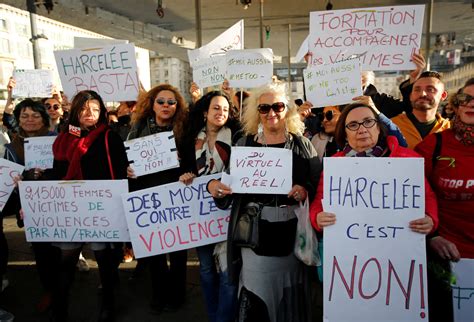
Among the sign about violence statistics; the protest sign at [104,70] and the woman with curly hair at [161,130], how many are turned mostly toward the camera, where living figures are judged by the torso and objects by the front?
3

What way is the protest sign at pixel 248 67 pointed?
toward the camera

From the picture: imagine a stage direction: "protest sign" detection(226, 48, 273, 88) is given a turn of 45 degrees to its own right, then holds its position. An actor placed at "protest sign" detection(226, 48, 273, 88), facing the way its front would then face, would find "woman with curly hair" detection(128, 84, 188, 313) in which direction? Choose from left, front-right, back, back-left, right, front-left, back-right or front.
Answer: front

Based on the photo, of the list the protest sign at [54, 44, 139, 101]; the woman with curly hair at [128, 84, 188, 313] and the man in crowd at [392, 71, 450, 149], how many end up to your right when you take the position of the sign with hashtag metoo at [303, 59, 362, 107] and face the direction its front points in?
2

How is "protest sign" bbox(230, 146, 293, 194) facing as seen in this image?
toward the camera

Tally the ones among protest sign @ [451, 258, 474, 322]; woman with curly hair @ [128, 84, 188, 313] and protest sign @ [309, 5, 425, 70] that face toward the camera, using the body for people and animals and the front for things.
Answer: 3

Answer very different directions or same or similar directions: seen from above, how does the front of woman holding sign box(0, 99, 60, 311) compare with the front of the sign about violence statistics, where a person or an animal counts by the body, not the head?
same or similar directions

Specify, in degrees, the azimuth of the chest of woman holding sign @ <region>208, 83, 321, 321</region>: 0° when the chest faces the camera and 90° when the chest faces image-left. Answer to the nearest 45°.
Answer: approximately 0°

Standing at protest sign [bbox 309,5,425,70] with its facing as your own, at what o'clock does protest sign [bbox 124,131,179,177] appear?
protest sign [bbox 124,131,179,177] is roughly at 2 o'clock from protest sign [bbox 309,5,425,70].

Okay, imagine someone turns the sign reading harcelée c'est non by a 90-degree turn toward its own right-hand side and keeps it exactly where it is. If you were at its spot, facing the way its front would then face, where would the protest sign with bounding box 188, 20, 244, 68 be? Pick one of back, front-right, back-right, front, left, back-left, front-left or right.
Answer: front-right

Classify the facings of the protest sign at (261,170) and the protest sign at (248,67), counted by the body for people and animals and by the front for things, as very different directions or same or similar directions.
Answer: same or similar directions

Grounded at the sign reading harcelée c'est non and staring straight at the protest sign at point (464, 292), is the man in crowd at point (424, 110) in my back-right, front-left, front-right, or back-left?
front-left

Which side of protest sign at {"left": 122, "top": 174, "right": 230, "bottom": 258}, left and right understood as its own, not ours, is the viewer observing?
front

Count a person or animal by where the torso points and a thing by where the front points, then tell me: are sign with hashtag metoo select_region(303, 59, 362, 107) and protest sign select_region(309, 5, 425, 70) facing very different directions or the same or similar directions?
same or similar directions

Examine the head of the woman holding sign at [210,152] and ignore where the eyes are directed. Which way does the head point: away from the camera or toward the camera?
toward the camera

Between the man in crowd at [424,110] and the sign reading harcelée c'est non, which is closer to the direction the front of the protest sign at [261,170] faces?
the sign reading harcelée c'est non

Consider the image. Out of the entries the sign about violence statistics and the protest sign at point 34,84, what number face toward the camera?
2
